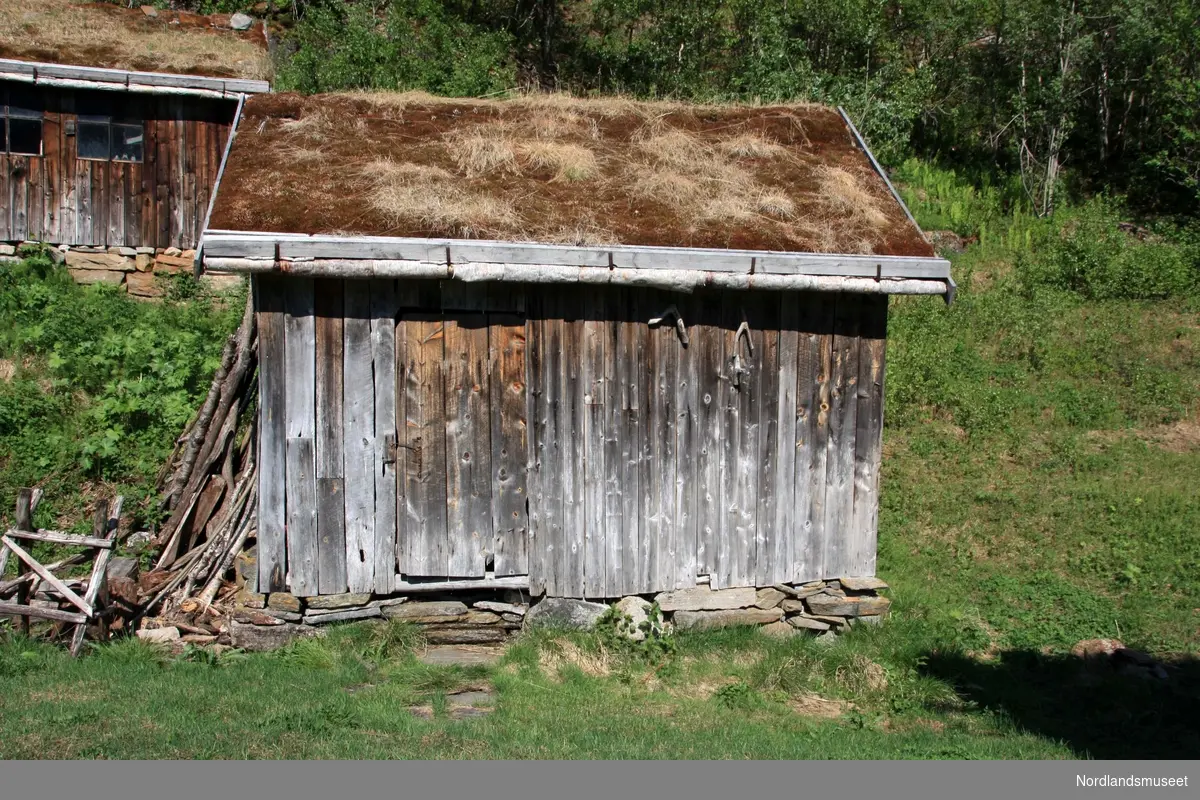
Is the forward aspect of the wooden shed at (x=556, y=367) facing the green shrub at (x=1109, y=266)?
no

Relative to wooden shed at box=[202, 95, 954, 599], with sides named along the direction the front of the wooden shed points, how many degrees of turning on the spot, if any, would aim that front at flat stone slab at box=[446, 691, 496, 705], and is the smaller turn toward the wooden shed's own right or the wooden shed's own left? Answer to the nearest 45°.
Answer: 0° — it already faces it

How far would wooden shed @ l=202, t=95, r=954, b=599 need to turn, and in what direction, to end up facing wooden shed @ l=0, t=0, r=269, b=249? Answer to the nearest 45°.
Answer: approximately 135° to its right

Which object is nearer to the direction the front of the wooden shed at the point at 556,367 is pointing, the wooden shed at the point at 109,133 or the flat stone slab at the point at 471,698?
the flat stone slab

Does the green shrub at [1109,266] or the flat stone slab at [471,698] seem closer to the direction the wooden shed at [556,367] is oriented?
the flat stone slab

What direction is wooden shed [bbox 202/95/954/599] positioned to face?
toward the camera
